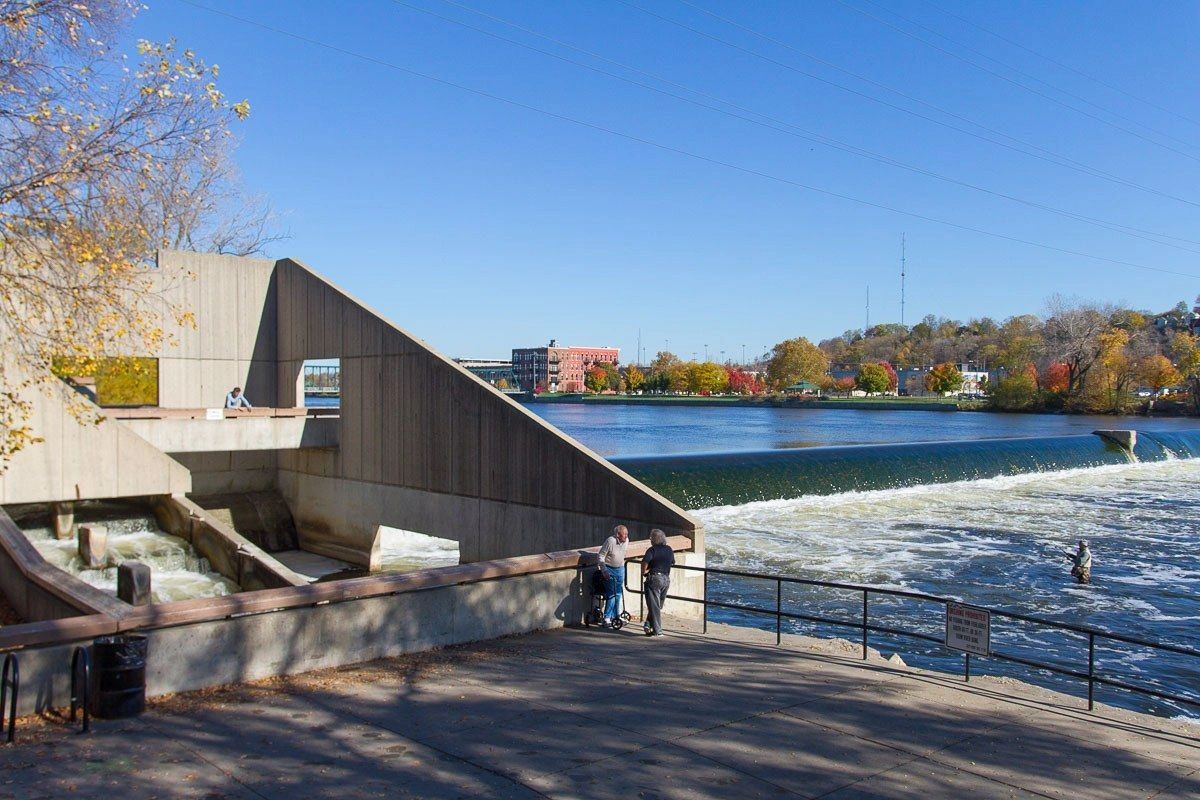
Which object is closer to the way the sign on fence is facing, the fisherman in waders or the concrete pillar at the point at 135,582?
the concrete pillar

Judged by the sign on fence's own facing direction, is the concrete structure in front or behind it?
in front

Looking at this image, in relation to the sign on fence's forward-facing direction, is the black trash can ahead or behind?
ahead

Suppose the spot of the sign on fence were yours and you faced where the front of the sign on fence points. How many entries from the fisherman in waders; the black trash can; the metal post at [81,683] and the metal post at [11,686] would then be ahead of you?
3

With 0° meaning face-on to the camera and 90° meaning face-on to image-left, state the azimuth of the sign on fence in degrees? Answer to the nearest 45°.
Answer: approximately 45°

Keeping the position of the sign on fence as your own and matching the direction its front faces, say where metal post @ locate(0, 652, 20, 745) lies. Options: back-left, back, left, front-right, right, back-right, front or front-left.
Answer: front

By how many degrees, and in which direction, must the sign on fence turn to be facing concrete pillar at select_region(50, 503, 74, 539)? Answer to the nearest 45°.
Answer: approximately 45° to its right

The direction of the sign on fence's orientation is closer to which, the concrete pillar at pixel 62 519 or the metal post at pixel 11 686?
the metal post

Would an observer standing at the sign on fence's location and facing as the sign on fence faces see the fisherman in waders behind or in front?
behind
